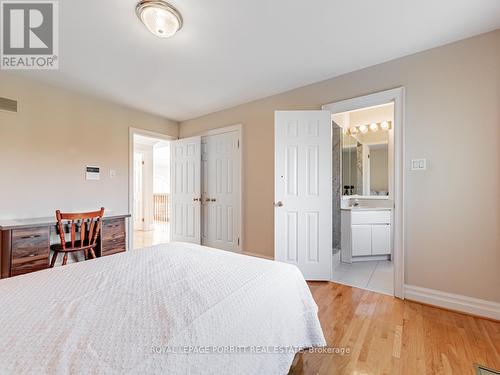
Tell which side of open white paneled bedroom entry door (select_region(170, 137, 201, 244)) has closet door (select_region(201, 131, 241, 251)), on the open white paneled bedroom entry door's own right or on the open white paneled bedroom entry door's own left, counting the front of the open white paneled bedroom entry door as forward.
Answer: on the open white paneled bedroom entry door's own left

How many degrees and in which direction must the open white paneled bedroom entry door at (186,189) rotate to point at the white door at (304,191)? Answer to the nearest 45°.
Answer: approximately 90° to its left

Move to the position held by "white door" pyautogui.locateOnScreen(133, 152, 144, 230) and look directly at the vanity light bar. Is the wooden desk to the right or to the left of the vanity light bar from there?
right

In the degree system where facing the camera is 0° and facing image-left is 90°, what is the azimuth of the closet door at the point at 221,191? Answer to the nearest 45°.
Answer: approximately 45°

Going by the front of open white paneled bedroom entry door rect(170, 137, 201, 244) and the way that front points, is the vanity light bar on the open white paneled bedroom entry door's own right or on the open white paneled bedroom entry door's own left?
on the open white paneled bedroom entry door's own left

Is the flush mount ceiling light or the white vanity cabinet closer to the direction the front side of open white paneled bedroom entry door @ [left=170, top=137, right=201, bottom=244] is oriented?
the flush mount ceiling light
